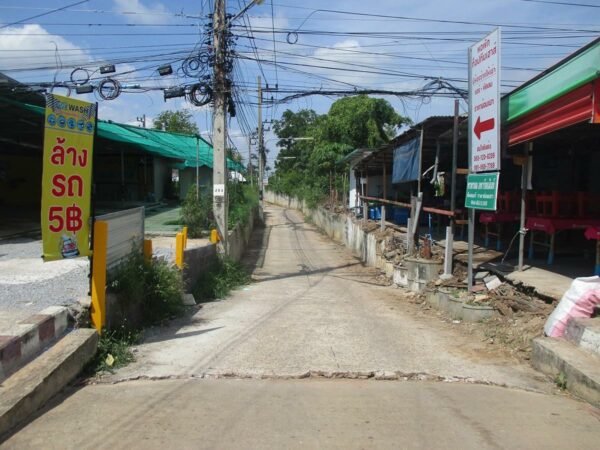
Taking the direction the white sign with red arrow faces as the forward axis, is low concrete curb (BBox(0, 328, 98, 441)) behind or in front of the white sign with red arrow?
in front

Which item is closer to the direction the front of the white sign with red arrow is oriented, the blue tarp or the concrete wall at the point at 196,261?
the concrete wall

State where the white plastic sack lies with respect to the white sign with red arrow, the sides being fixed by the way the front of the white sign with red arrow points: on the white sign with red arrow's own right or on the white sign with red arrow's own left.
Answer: on the white sign with red arrow's own left

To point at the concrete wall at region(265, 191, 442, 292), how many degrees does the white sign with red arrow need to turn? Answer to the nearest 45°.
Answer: approximately 135° to its right

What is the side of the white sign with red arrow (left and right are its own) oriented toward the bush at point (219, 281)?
right

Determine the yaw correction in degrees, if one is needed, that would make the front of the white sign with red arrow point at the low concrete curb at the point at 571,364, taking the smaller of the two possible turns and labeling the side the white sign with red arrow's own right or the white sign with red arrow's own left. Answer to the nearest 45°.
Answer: approximately 45° to the white sign with red arrow's own left

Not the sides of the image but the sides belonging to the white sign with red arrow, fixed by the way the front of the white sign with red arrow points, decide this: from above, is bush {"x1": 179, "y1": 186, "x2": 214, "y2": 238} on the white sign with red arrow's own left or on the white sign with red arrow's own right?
on the white sign with red arrow's own right

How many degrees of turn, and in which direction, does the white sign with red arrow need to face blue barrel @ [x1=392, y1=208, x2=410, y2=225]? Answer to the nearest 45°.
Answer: approximately 135° to its right

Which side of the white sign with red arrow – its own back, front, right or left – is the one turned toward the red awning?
left

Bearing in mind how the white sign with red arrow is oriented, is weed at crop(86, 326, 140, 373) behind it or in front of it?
in front

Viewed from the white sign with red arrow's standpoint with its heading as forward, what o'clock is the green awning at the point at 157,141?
The green awning is roughly at 3 o'clock from the white sign with red arrow.

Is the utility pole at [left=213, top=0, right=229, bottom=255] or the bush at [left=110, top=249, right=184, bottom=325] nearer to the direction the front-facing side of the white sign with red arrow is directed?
the bush
